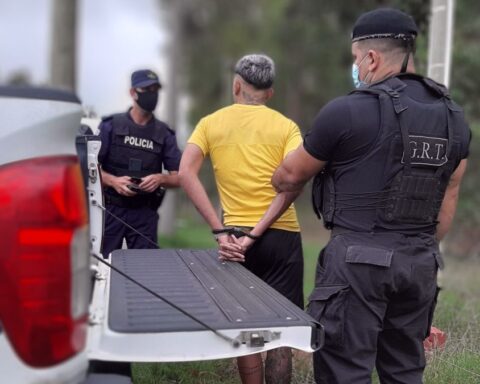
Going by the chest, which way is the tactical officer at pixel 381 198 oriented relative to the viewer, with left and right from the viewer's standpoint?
facing away from the viewer and to the left of the viewer

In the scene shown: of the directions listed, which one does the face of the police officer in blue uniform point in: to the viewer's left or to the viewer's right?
to the viewer's right

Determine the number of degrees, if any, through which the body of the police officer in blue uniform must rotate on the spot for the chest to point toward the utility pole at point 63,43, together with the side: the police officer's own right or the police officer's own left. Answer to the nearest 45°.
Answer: approximately 180°

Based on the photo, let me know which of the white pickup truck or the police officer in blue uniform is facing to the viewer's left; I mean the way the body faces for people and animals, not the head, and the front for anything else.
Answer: the white pickup truck

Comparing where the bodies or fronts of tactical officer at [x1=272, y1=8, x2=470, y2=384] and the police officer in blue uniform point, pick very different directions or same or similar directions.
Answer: very different directions

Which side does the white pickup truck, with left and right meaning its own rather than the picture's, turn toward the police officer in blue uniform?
right

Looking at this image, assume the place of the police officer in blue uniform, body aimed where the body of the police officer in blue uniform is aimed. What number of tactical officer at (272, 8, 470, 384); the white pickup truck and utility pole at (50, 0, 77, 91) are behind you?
1

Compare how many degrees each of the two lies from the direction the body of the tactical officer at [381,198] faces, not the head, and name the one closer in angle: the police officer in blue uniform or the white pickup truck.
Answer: the police officer in blue uniform

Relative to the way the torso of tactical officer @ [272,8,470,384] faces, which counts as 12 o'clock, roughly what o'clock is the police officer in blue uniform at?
The police officer in blue uniform is roughly at 12 o'clock from the tactical officer.
